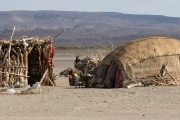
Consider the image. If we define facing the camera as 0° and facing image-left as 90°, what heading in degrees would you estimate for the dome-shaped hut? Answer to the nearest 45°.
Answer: approximately 45°
